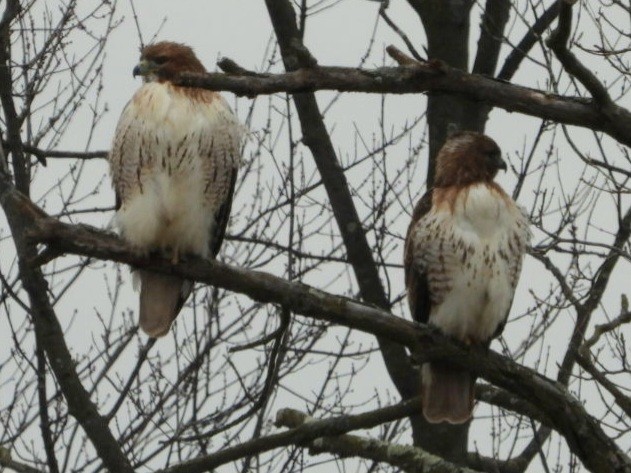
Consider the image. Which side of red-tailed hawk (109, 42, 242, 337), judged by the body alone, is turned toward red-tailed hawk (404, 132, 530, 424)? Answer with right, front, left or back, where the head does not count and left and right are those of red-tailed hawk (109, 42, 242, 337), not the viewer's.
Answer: left

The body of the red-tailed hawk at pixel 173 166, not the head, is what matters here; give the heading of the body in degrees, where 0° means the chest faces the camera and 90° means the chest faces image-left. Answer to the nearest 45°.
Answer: approximately 0°
